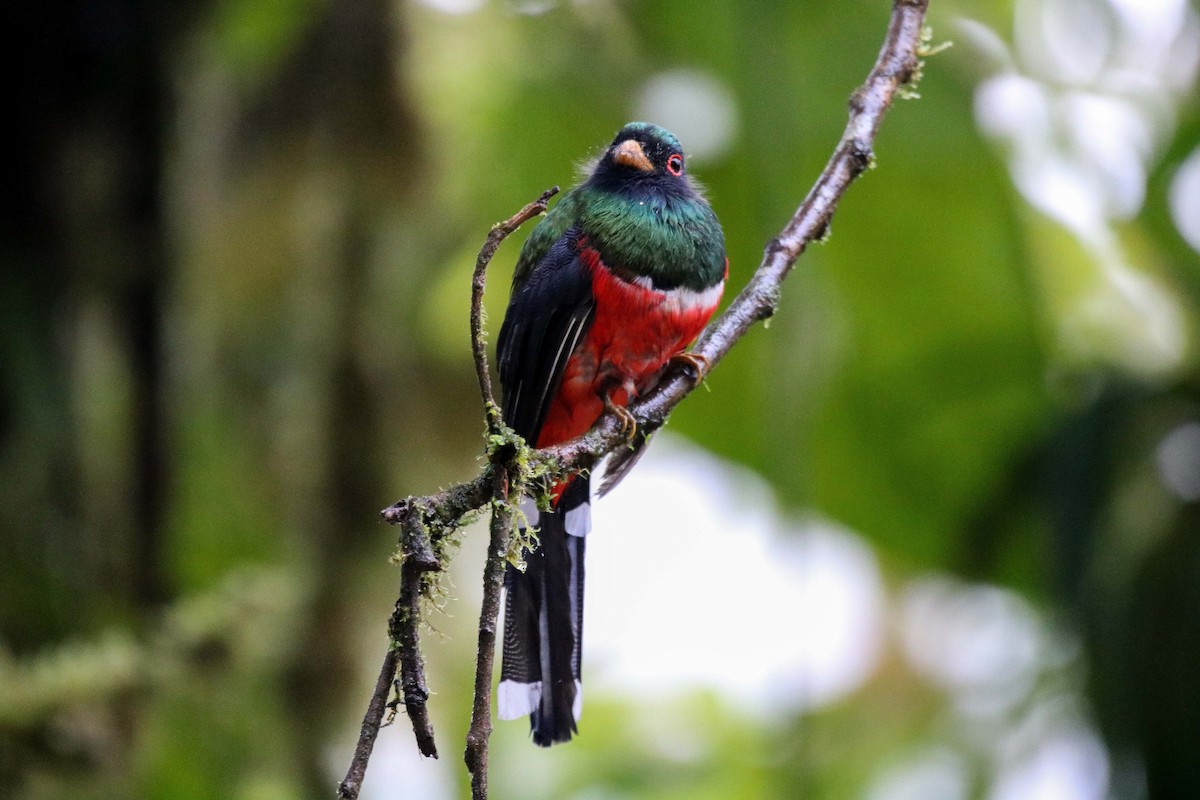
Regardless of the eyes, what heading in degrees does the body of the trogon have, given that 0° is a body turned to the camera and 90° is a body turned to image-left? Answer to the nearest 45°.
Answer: approximately 315°
